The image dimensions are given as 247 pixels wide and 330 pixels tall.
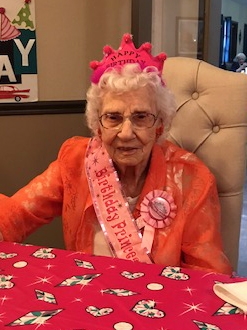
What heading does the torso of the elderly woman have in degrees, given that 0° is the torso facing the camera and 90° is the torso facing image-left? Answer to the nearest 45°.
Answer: approximately 0°

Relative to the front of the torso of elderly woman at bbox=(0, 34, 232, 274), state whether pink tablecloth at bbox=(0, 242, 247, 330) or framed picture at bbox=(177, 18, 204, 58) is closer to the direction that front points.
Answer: the pink tablecloth

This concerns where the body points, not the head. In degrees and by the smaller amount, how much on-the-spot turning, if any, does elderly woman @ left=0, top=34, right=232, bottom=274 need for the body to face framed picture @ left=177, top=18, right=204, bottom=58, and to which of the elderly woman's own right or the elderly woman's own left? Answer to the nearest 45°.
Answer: approximately 180°

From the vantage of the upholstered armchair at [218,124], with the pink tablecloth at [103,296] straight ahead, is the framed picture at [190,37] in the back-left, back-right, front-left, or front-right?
back-right

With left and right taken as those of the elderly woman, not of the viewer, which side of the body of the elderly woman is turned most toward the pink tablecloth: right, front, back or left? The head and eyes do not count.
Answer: front
